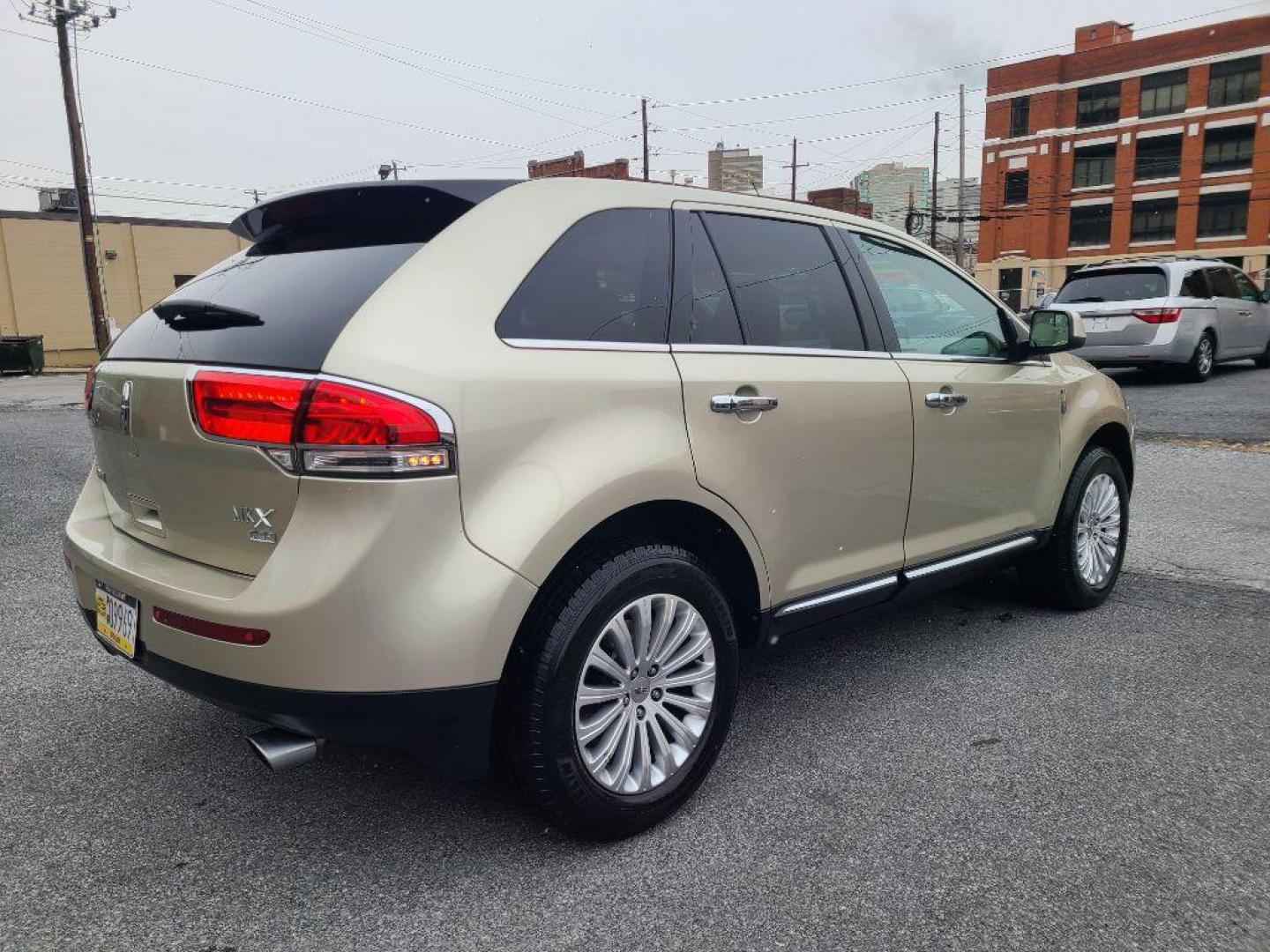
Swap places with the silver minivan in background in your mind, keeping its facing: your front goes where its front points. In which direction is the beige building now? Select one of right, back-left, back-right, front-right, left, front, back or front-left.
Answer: back-left

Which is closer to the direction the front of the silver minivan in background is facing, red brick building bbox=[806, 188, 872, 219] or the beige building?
the red brick building

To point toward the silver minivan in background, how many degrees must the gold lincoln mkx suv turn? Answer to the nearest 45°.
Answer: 0° — it already faces it

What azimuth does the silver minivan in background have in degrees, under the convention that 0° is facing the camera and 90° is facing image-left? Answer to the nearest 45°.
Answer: approximately 225°

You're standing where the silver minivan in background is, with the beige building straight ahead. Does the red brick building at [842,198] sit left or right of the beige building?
right

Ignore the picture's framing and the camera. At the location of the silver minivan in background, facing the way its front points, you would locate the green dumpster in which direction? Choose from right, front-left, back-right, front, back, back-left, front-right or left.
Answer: back-left

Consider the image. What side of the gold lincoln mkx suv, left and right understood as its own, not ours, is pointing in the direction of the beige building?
left

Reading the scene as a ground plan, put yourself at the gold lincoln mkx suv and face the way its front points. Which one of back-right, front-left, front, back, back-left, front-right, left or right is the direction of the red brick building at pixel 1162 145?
front

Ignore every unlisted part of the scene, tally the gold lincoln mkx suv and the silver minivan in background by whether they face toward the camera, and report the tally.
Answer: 0

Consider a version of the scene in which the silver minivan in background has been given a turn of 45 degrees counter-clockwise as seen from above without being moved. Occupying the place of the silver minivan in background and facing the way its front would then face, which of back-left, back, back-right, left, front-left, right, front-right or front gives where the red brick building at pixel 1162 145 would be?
front

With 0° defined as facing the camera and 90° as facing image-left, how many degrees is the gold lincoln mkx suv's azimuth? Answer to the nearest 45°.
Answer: approximately 225°
